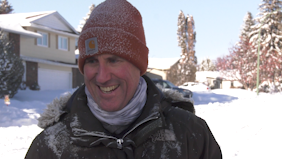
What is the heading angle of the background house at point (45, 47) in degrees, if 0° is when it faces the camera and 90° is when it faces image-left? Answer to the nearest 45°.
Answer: approximately 315°

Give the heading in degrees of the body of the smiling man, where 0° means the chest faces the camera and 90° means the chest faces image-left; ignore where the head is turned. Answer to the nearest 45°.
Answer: approximately 0°

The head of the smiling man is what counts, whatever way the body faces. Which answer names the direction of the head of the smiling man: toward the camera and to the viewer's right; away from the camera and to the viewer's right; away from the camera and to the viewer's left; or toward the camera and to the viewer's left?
toward the camera and to the viewer's left

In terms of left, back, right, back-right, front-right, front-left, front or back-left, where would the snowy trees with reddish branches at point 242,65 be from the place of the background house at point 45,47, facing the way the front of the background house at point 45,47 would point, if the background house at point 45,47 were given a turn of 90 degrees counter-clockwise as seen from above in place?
front-right

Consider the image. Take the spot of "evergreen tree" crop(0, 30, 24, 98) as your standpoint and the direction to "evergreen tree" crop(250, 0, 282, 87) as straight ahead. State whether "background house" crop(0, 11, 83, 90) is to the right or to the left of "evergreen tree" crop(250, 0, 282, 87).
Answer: left

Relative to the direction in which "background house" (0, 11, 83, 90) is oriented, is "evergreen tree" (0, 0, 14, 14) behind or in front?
behind

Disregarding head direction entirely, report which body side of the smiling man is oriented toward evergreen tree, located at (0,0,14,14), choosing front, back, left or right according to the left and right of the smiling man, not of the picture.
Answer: back

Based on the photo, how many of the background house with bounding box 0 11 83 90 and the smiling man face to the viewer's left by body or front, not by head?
0

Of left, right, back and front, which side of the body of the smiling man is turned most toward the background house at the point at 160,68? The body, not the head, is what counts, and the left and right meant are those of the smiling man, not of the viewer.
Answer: back

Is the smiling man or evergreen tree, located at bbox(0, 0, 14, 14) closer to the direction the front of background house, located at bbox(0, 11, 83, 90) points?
the smiling man

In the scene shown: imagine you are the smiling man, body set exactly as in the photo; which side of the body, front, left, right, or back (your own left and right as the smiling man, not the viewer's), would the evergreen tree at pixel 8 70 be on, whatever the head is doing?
back
